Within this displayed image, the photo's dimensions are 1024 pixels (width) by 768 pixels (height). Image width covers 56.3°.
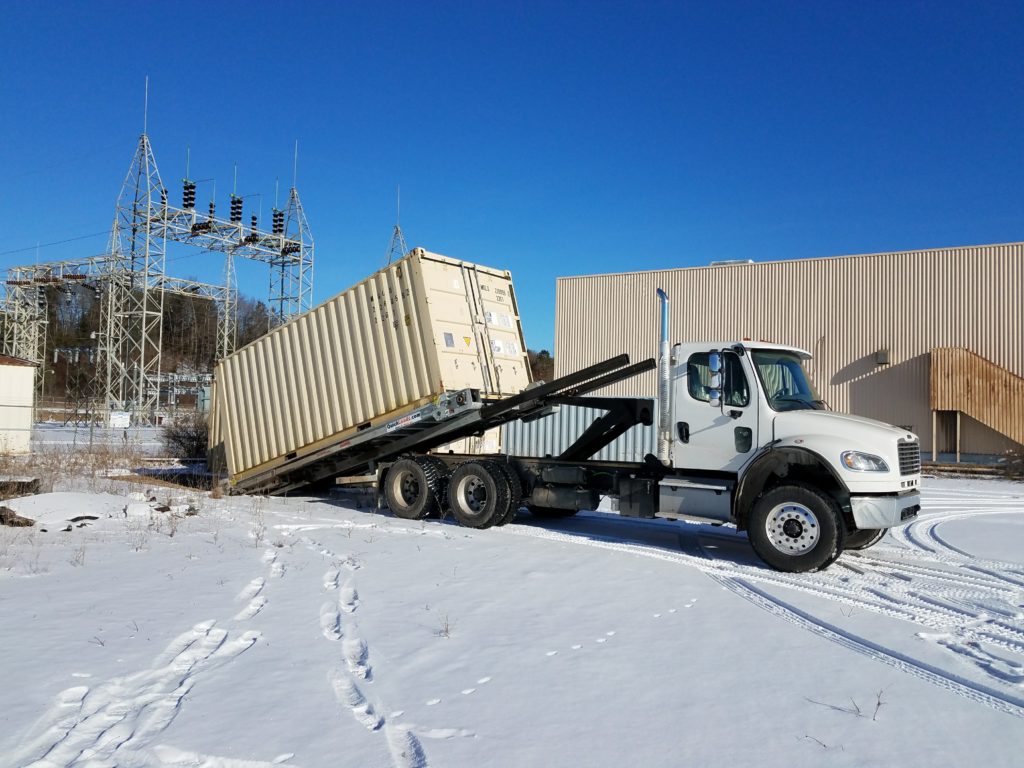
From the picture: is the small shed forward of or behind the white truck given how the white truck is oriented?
behind

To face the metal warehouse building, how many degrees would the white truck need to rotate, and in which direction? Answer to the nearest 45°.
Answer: approximately 90° to its left

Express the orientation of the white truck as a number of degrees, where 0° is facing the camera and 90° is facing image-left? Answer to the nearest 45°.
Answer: approximately 315°
